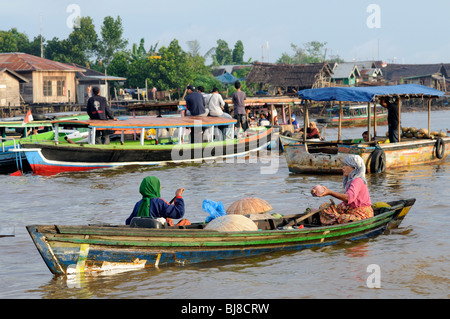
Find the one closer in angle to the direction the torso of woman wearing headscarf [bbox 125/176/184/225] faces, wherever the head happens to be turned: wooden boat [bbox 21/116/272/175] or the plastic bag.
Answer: the plastic bag

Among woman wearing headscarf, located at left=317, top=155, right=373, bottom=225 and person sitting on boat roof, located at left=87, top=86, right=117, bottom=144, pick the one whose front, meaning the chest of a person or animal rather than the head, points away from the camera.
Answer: the person sitting on boat roof

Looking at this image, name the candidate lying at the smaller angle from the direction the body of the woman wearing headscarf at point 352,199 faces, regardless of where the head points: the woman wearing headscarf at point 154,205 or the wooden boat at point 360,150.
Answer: the woman wearing headscarf

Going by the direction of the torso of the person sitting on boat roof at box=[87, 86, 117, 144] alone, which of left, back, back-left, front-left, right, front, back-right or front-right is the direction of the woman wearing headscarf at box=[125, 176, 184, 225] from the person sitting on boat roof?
back

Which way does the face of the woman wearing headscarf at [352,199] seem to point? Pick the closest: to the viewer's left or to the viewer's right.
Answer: to the viewer's left

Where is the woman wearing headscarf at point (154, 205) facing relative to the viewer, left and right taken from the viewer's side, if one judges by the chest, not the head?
facing away from the viewer and to the right of the viewer

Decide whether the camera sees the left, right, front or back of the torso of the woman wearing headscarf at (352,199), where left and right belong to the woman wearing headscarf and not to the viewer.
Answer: left

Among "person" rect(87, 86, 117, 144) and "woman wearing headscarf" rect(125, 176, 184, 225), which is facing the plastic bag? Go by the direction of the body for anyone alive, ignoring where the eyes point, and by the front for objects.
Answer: the woman wearing headscarf
